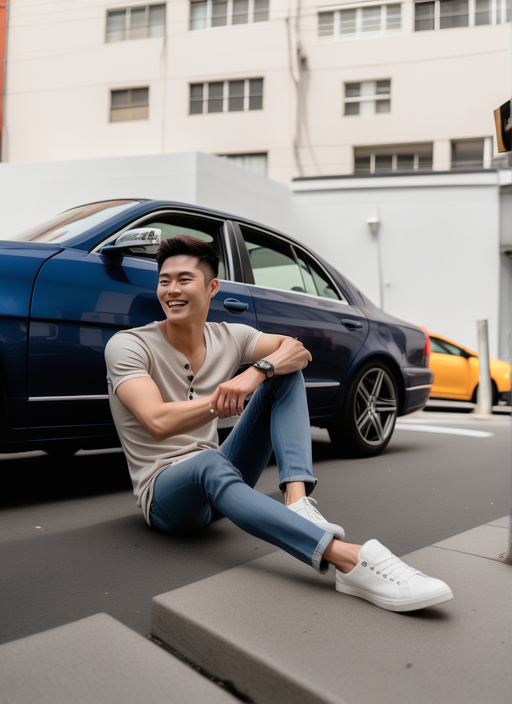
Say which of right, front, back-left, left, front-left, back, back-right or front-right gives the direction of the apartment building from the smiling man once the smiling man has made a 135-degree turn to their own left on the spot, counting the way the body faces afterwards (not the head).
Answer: front

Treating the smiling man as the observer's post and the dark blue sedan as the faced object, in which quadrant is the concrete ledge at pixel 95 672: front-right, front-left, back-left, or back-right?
back-left

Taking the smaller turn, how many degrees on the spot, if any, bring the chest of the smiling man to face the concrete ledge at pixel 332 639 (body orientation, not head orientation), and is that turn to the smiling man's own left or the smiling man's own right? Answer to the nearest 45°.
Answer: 0° — they already face it

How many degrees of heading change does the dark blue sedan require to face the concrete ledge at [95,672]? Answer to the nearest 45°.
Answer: approximately 45° to its left

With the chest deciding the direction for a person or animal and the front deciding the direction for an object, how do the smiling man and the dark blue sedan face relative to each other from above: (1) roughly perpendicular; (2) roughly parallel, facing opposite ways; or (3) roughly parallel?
roughly perpendicular

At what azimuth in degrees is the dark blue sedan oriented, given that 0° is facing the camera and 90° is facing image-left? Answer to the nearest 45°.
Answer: approximately 45°

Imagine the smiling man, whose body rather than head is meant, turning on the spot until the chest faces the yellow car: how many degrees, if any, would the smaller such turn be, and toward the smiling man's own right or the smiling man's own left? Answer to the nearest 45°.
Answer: approximately 135° to the smiling man's own left

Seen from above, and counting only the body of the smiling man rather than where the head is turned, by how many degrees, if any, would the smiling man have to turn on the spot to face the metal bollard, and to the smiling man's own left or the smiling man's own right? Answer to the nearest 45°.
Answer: approximately 90° to the smiling man's own left

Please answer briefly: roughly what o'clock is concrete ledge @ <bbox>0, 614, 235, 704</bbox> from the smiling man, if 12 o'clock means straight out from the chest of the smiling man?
The concrete ledge is roughly at 2 o'clock from the smiling man.

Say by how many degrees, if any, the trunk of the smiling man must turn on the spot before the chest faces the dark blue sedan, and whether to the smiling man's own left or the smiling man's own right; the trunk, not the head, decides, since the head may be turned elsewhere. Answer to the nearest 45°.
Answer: approximately 180°

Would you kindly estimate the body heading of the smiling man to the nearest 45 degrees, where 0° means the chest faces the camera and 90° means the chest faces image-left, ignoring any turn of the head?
approximately 315°

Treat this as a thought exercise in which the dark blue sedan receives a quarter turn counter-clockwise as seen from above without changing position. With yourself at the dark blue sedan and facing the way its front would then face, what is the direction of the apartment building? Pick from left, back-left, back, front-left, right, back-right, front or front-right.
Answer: back-left

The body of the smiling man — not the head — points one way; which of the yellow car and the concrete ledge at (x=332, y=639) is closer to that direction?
the concrete ledge

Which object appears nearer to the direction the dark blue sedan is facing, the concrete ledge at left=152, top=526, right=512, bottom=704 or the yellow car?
the concrete ledge
